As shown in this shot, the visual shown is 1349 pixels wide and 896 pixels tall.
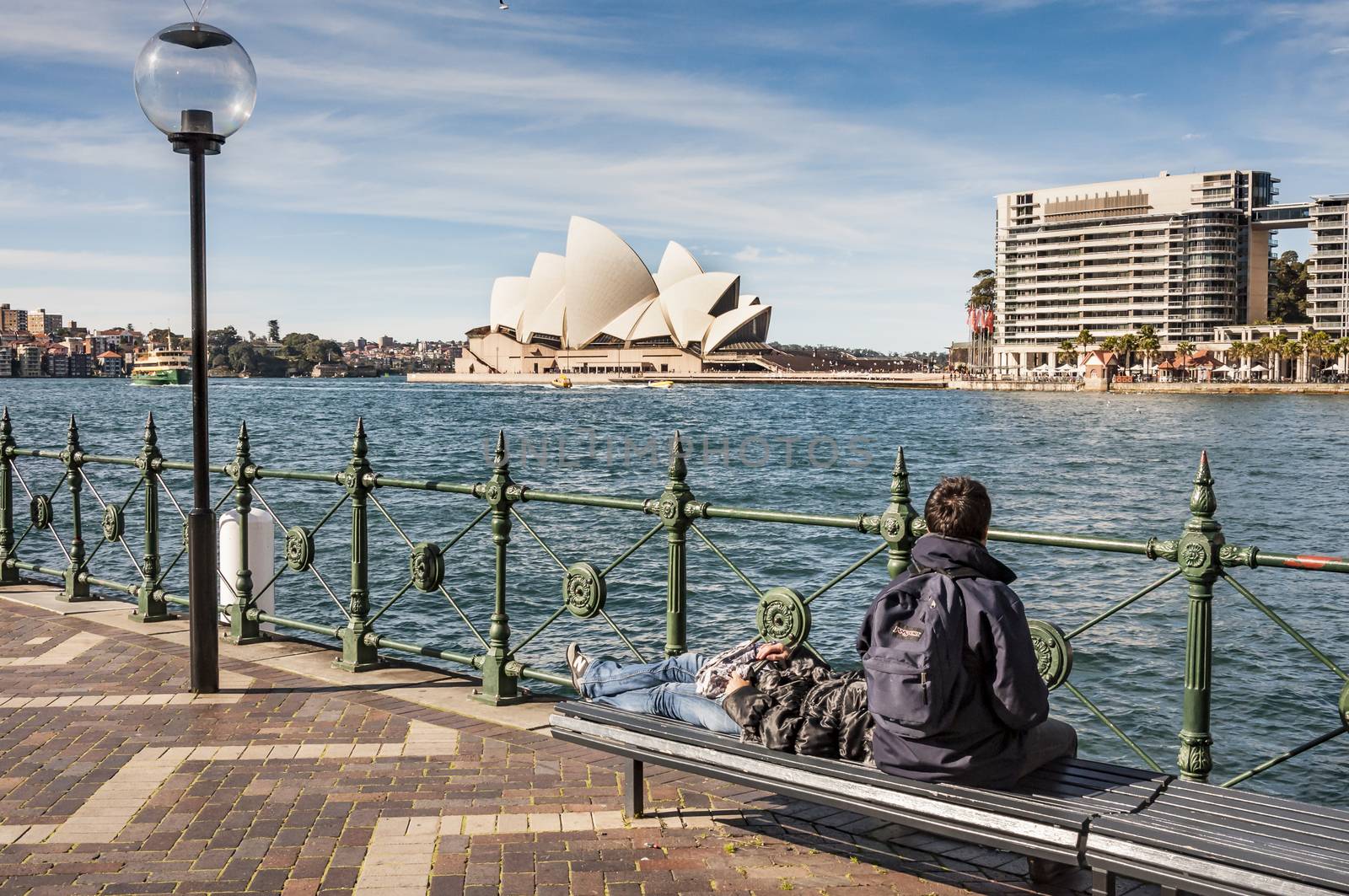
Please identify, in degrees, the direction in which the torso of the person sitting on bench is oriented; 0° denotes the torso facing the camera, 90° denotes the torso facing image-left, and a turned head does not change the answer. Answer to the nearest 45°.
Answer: approximately 225°

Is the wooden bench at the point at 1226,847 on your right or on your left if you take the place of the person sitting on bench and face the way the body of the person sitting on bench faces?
on your right

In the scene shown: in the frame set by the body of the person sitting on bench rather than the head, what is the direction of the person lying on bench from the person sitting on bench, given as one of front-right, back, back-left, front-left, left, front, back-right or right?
left
